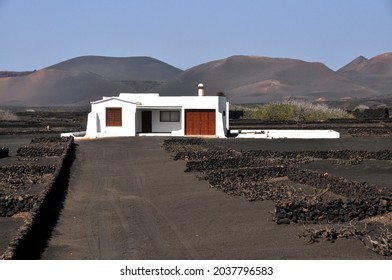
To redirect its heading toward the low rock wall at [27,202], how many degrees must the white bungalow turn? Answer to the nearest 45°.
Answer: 0° — it already faces it

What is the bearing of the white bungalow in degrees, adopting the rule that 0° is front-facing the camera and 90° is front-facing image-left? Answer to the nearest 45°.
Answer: approximately 0°
